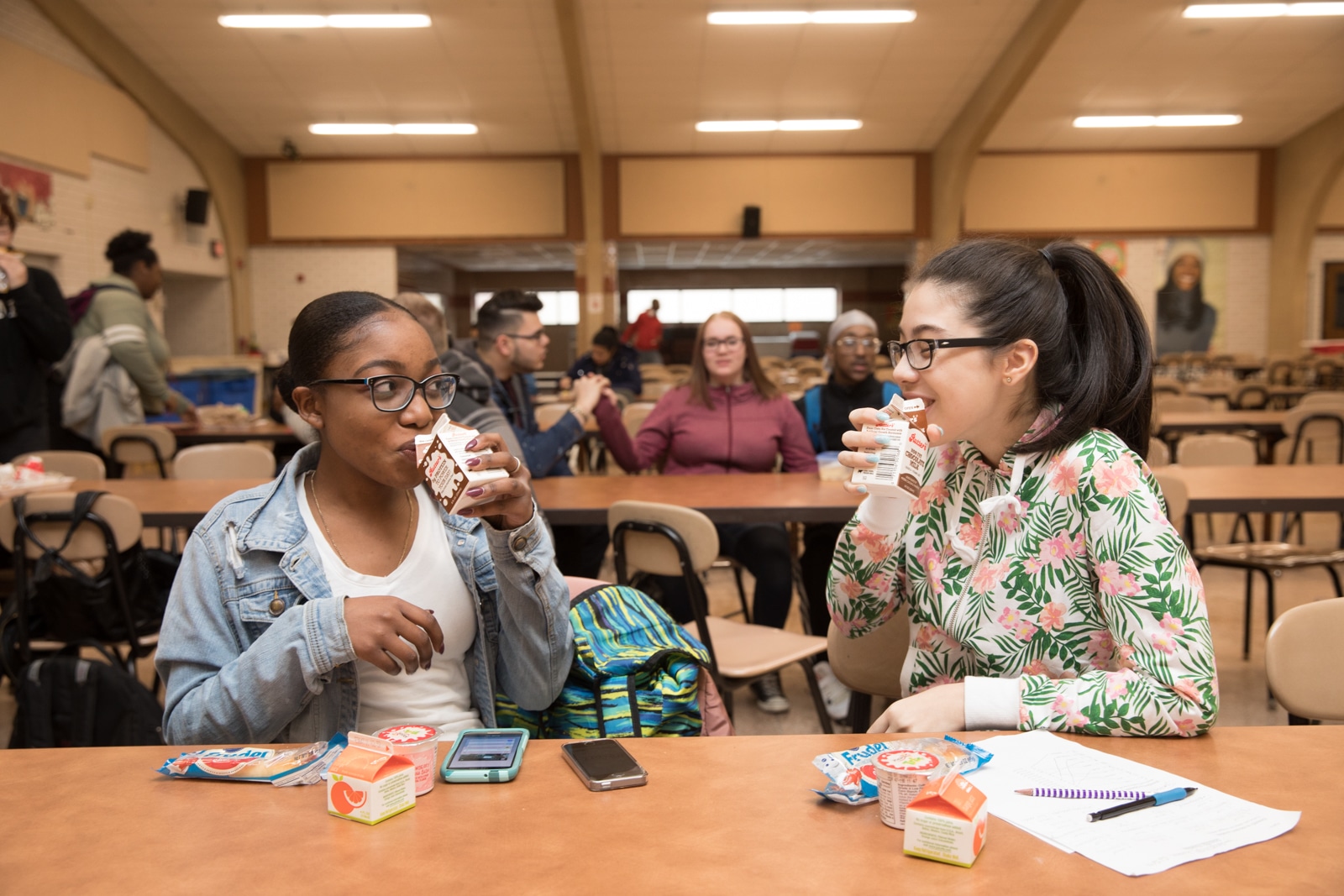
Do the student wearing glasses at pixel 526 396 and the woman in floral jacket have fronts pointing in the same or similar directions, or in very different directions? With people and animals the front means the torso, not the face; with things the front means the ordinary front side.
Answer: very different directions

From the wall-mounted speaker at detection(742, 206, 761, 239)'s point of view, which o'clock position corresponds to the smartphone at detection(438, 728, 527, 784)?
The smartphone is roughly at 12 o'clock from the wall-mounted speaker.

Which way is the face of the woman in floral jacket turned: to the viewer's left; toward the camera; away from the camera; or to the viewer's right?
to the viewer's left

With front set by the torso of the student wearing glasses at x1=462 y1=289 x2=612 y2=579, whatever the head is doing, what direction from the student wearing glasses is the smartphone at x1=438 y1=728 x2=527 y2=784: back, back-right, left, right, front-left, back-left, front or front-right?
right

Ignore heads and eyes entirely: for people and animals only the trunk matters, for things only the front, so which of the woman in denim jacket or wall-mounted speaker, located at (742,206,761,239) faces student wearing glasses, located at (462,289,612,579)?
the wall-mounted speaker

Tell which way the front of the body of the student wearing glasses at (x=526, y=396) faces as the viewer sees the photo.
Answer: to the viewer's right

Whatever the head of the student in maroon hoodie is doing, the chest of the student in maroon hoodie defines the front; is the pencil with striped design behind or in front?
in front

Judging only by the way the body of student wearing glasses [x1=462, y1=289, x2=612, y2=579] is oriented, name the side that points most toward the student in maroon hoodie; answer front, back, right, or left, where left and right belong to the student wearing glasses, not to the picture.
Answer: front

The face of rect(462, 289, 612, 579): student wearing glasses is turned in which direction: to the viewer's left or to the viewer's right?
to the viewer's right

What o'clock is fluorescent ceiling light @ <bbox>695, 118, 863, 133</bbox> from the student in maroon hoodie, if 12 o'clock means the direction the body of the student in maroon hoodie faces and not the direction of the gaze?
The fluorescent ceiling light is roughly at 6 o'clock from the student in maroon hoodie.

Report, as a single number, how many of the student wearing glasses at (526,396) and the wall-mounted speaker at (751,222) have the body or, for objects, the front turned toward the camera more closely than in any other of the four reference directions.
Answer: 1

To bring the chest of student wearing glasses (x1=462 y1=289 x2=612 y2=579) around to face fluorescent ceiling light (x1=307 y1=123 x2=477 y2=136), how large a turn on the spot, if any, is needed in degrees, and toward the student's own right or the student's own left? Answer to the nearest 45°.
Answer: approximately 90° to the student's own left
